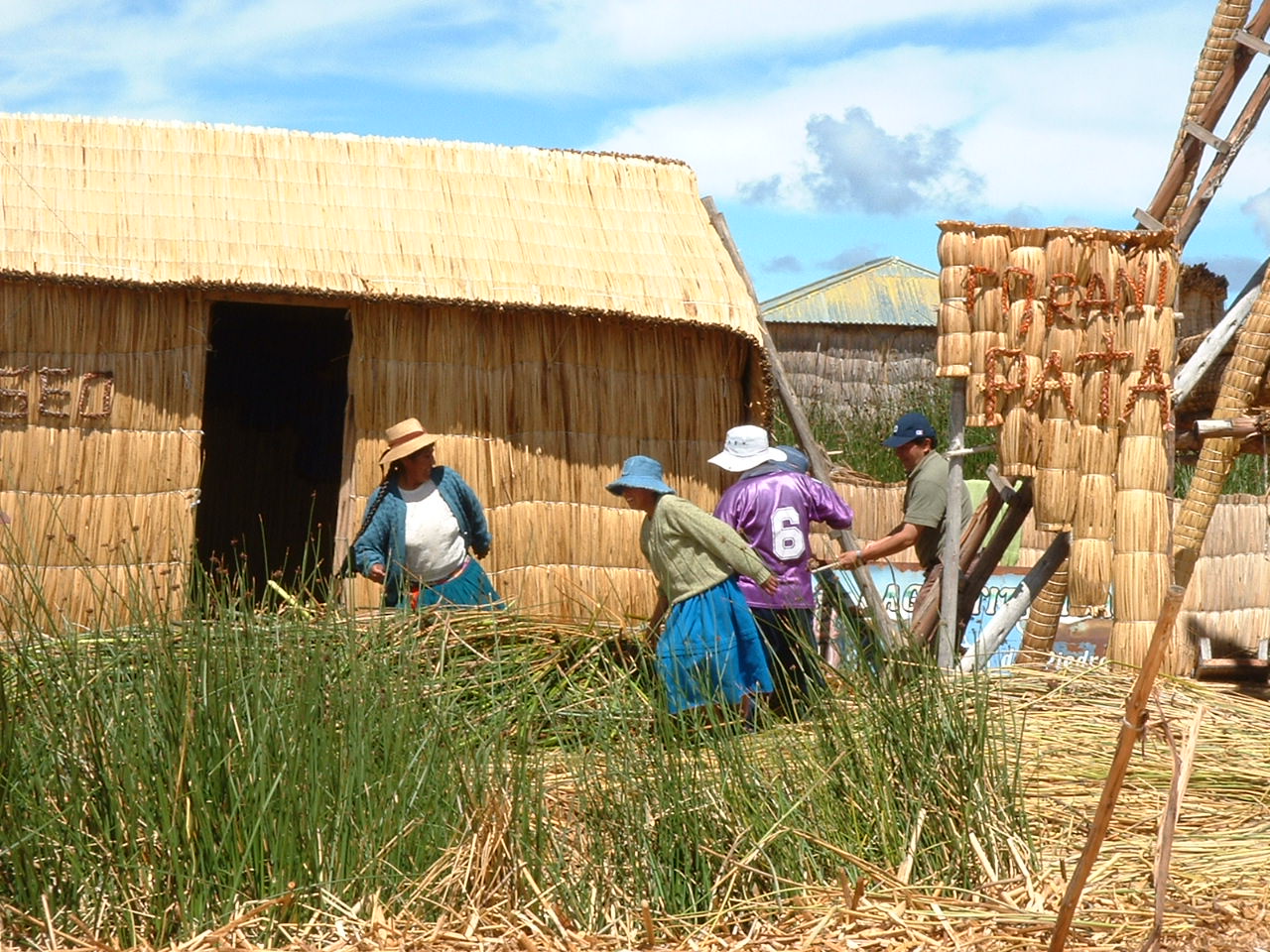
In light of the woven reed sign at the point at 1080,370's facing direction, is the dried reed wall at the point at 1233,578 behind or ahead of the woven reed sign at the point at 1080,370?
behind

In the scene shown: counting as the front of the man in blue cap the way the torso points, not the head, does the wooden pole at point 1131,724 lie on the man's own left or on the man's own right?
on the man's own left

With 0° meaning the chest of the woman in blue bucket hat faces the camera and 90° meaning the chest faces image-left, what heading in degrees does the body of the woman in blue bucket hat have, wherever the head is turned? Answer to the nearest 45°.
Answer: approximately 90°

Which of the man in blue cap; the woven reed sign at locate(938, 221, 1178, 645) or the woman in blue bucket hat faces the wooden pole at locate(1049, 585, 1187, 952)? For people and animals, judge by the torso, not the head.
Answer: the woven reed sign

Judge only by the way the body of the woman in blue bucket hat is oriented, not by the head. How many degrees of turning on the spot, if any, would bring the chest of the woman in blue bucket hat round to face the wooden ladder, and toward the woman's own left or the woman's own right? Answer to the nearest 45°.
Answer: approximately 135° to the woman's own right

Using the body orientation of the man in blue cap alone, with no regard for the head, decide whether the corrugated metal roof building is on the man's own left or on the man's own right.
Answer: on the man's own right

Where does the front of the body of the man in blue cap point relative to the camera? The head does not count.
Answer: to the viewer's left

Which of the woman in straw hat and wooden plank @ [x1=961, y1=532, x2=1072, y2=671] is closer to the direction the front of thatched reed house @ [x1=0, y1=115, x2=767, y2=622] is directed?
the woman in straw hat

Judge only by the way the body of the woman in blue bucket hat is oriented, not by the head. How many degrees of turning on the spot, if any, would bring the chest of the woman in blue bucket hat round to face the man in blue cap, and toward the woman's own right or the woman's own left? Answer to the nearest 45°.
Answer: approximately 135° to the woman's own right

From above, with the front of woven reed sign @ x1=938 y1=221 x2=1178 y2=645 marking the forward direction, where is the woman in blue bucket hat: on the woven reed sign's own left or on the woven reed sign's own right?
on the woven reed sign's own right
